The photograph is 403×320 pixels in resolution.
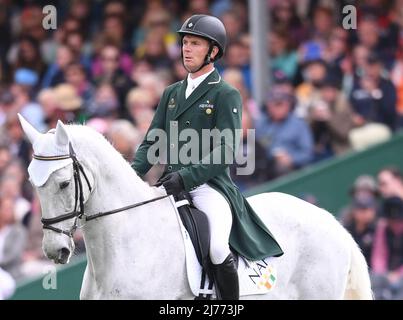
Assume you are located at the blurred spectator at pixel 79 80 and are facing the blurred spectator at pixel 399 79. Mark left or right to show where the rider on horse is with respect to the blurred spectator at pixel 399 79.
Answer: right

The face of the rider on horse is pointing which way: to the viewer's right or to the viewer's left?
to the viewer's left

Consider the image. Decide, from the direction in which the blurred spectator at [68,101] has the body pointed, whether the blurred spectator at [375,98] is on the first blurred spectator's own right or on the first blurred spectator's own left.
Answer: on the first blurred spectator's own left

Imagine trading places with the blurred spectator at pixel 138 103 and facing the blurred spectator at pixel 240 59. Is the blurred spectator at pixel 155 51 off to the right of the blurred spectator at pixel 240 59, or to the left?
left

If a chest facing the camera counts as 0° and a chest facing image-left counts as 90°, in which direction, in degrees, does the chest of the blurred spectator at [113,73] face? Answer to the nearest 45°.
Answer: approximately 0°

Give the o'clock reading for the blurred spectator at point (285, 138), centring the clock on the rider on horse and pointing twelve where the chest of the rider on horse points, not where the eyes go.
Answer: The blurred spectator is roughly at 5 o'clock from the rider on horse.

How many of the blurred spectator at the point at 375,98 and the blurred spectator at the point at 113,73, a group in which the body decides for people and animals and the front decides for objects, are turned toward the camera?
2

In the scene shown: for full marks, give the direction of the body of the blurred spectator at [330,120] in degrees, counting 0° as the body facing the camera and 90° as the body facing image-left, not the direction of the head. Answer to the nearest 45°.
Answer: approximately 45°

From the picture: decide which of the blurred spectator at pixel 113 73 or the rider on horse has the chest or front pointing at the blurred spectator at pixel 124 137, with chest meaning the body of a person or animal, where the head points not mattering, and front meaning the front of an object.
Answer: the blurred spectator at pixel 113 73
